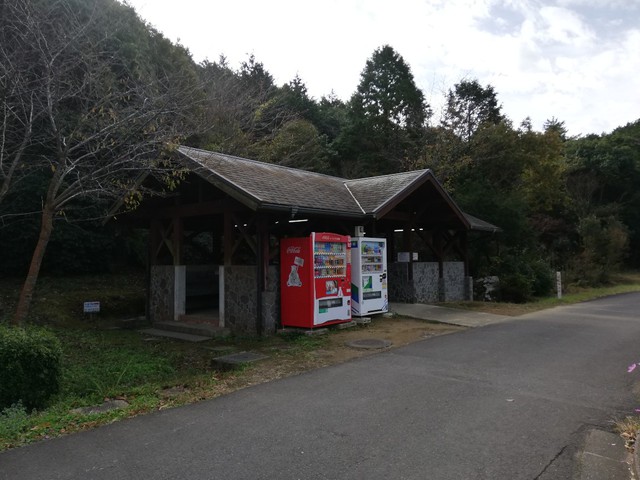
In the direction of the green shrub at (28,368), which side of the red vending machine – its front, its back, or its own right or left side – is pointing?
right

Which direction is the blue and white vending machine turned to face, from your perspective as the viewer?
facing the viewer and to the right of the viewer

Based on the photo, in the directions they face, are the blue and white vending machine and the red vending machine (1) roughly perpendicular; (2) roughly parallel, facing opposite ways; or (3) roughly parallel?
roughly parallel

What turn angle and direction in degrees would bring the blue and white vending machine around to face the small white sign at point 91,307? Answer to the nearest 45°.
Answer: approximately 135° to its right

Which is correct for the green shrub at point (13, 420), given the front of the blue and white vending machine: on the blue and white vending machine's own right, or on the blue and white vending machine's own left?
on the blue and white vending machine's own right

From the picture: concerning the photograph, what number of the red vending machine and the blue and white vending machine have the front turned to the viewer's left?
0

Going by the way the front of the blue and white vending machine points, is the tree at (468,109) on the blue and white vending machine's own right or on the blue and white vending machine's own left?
on the blue and white vending machine's own left

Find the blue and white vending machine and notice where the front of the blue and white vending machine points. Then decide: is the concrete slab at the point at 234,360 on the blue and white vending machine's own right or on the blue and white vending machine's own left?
on the blue and white vending machine's own right

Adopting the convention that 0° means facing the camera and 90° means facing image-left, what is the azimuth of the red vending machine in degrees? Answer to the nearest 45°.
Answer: approximately 315°

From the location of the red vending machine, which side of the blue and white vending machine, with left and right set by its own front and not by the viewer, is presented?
right

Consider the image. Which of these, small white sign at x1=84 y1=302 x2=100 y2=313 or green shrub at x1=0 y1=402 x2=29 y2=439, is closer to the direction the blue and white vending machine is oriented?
the green shrub

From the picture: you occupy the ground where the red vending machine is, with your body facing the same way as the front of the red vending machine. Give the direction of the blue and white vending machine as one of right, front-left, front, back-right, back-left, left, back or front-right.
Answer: left
